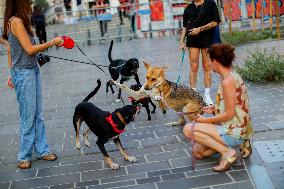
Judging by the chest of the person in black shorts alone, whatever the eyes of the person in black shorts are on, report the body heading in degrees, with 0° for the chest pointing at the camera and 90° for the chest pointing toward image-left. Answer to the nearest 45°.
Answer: approximately 0°

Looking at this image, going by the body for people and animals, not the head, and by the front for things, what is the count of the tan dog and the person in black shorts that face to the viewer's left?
1

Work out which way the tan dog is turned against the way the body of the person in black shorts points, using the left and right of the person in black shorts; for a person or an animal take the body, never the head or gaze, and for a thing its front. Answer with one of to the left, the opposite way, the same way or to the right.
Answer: to the right

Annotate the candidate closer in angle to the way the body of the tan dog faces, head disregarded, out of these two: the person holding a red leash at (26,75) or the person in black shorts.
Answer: the person holding a red leash

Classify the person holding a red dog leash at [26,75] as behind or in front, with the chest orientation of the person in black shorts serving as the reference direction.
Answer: in front

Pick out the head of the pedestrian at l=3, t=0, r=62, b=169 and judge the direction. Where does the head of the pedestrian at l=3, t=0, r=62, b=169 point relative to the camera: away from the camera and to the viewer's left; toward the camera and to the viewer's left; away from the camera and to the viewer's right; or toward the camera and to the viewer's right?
away from the camera and to the viewer's right

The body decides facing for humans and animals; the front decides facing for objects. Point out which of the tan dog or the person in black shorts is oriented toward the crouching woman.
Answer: the person in black shorts

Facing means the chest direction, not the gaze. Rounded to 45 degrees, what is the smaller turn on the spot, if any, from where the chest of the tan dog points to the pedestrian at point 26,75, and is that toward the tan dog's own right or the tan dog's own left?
approximately 45° to the tan dog's own left

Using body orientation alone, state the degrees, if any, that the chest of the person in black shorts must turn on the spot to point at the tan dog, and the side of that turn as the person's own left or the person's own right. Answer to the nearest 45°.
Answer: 0° — they already face it

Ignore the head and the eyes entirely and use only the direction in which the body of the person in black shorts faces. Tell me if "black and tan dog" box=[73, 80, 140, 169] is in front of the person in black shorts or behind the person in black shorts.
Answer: in front

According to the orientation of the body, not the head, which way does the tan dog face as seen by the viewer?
to the viewer's left
